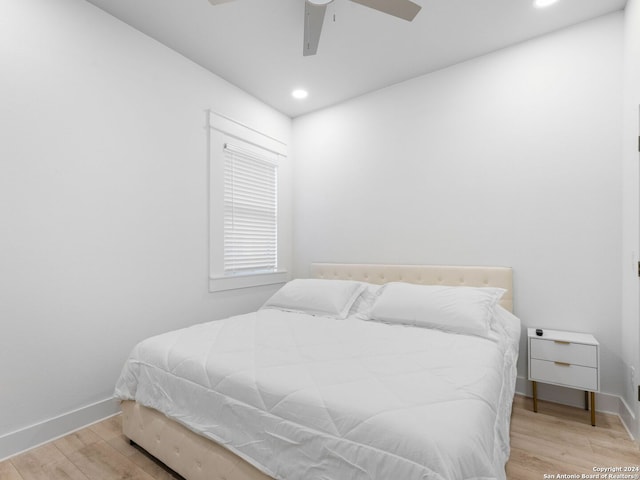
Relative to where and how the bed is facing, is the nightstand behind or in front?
behind

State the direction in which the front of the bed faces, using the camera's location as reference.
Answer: facing the viewer and to the left of the viewer

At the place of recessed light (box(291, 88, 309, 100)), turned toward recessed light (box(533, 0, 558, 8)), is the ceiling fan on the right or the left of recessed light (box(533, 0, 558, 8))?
right
